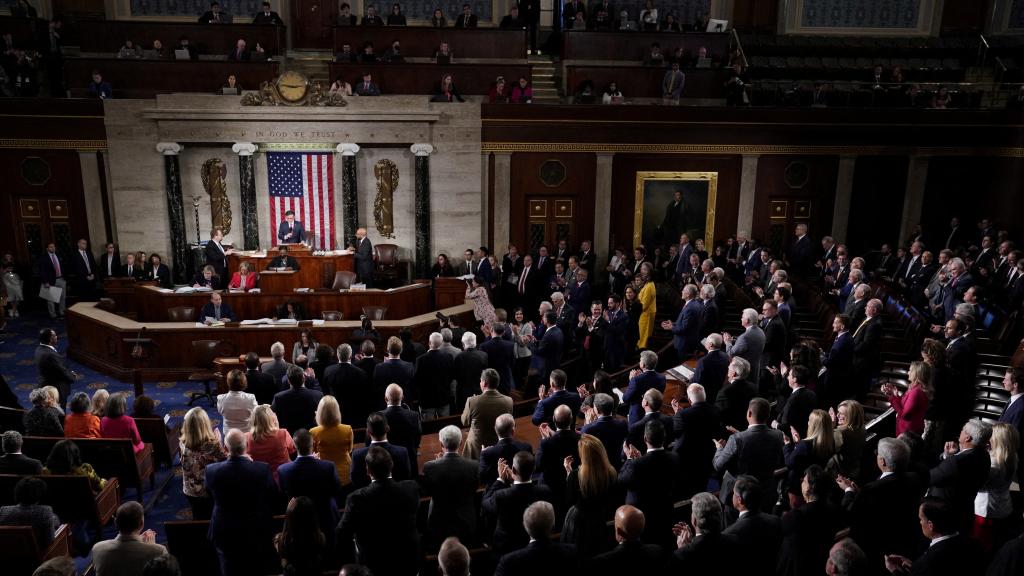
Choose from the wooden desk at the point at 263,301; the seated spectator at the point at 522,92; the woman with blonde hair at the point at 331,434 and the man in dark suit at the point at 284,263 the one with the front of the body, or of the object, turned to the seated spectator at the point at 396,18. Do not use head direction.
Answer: the woman with blonde hair

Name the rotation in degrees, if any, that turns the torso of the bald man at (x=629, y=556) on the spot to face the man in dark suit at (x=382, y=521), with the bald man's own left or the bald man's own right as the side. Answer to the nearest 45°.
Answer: approximately 45° to the bald man's own left

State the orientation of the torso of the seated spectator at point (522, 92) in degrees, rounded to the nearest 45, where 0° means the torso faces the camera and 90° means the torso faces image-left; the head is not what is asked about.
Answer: approximately 0°

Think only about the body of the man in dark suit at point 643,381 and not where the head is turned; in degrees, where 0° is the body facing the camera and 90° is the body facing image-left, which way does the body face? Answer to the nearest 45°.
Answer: approximately 135°

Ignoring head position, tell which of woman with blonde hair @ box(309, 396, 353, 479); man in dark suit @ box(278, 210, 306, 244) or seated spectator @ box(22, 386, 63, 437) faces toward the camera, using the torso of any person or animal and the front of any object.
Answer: the man in dark suit

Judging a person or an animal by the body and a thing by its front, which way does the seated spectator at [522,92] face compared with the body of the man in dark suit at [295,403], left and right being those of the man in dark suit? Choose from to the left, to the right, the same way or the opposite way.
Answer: the opposite way

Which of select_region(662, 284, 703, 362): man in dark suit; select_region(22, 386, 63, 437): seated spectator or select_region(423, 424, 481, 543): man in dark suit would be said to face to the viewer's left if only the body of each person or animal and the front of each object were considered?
select_region(662, 284, 703, 362): man in dark suit

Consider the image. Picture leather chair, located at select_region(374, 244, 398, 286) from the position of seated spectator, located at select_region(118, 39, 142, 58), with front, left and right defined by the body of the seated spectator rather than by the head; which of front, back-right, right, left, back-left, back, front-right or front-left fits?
front-left

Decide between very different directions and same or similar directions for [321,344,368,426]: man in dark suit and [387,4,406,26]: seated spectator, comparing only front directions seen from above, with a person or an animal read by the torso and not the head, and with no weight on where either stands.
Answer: very different directions

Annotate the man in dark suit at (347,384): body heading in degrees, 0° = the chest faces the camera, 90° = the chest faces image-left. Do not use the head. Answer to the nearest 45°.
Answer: approximately 180°

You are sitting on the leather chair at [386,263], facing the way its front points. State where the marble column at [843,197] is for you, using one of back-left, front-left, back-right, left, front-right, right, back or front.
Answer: left

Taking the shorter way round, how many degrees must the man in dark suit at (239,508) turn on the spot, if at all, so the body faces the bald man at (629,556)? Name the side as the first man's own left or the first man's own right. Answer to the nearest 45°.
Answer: approximately 135° to the first man's own right

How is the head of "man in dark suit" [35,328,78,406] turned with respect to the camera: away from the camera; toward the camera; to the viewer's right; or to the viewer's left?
to the viewer's right

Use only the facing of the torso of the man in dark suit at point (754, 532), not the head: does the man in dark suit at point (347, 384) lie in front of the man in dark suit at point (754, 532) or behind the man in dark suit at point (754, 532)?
in front

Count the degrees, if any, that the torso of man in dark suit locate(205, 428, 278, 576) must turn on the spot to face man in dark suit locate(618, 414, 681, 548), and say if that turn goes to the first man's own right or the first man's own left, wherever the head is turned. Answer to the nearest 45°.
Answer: approximately 90° to the first man's own right

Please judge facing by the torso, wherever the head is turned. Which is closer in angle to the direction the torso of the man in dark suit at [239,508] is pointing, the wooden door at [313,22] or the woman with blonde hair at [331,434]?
the wooden door

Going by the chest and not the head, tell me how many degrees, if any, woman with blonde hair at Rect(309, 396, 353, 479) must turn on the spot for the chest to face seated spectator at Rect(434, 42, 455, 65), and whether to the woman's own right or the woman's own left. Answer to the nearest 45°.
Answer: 0° — they already face them
